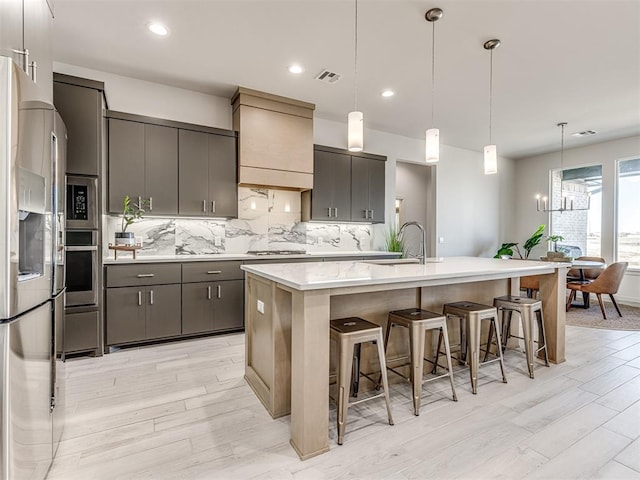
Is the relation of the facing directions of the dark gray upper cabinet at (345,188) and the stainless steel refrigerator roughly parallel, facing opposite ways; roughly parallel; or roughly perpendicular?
roughly perpendicular

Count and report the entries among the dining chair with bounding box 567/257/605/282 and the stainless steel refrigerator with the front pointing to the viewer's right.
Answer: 1

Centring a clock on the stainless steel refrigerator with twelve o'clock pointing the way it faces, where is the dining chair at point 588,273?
The dining chair is roughly at 12 o'clock from the stainless steel refrigerator.

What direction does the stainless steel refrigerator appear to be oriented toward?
to the viewer's right

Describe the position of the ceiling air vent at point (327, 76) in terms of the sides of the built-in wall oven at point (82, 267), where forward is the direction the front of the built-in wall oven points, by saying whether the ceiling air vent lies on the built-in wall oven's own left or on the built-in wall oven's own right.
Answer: on the built-in wall oven's own left

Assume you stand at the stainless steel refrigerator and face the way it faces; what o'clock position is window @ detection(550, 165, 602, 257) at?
The window is roughly at 12 o'clock from the stainless steel refrigerator.
